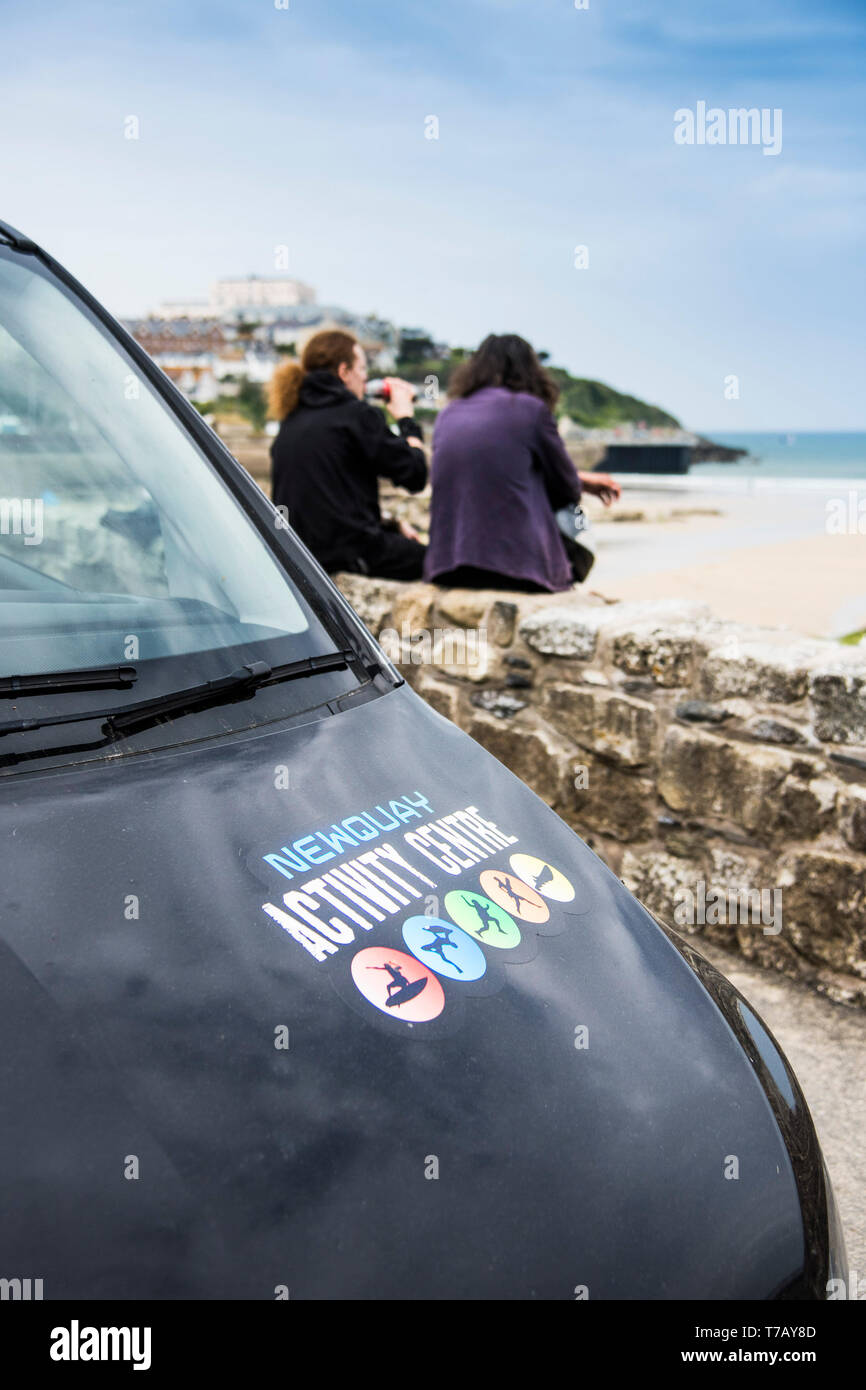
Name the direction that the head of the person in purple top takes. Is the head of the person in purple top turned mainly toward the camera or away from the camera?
away from the camera

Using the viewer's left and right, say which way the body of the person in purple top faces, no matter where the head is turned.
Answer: facing away from the viewer and to the right of the viewer
